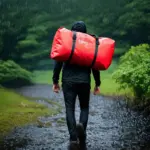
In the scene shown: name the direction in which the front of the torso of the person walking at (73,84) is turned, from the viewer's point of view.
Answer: away from the camera

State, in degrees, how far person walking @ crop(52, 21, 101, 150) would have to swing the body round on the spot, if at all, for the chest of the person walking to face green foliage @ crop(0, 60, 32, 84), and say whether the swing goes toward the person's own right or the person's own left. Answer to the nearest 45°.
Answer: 0° — they already face it

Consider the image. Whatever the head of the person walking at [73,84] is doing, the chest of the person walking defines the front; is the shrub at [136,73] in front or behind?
in front
